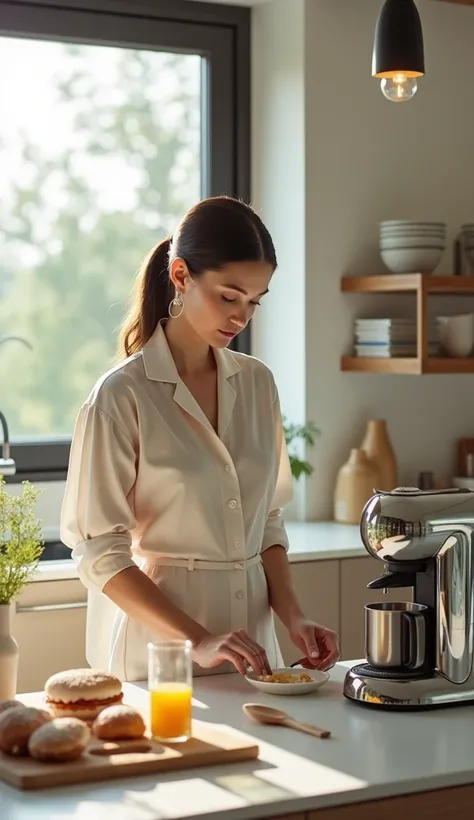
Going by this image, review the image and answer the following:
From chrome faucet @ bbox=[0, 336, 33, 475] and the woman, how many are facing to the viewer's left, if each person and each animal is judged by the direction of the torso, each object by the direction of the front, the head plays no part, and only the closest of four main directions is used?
0

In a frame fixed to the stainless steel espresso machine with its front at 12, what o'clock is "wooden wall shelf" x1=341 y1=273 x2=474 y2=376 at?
The wooden wall shelf is roughly at 3 o'clock from the stainless steel espresso machine.

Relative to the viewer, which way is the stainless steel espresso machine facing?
to the viewer's left

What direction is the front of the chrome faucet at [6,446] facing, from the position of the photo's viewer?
facing to the right of the viewer
